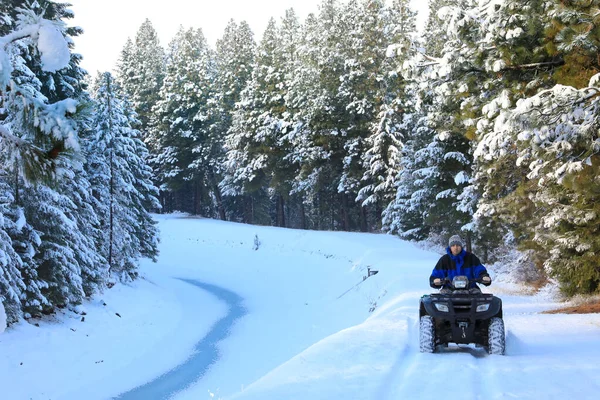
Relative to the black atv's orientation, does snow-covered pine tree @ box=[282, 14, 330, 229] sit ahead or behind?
behind

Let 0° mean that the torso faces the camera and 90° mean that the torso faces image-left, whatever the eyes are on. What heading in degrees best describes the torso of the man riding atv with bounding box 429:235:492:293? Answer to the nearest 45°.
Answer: approximately 0°

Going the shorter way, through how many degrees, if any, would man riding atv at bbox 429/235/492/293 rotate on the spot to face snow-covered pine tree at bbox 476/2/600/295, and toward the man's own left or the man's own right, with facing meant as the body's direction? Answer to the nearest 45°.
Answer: approximately 135° to the man's own left

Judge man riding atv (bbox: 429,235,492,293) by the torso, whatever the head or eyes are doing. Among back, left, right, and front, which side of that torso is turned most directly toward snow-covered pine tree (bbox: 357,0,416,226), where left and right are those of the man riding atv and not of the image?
back

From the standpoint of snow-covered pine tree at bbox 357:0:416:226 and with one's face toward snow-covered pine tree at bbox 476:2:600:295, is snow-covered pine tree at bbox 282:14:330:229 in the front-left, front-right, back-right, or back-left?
back-right

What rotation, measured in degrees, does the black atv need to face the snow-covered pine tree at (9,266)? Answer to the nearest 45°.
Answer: approximately 90° to its right

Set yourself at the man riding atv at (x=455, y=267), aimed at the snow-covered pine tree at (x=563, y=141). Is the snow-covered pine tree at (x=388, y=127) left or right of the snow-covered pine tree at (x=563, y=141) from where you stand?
left
